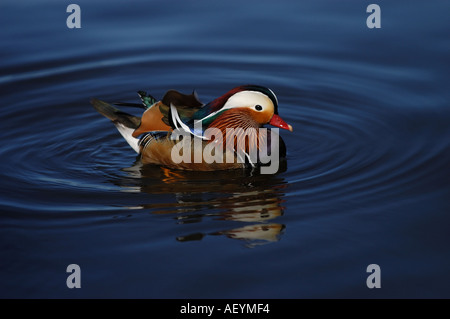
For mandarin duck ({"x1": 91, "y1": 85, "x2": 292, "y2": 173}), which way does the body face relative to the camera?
to the viewer's right
